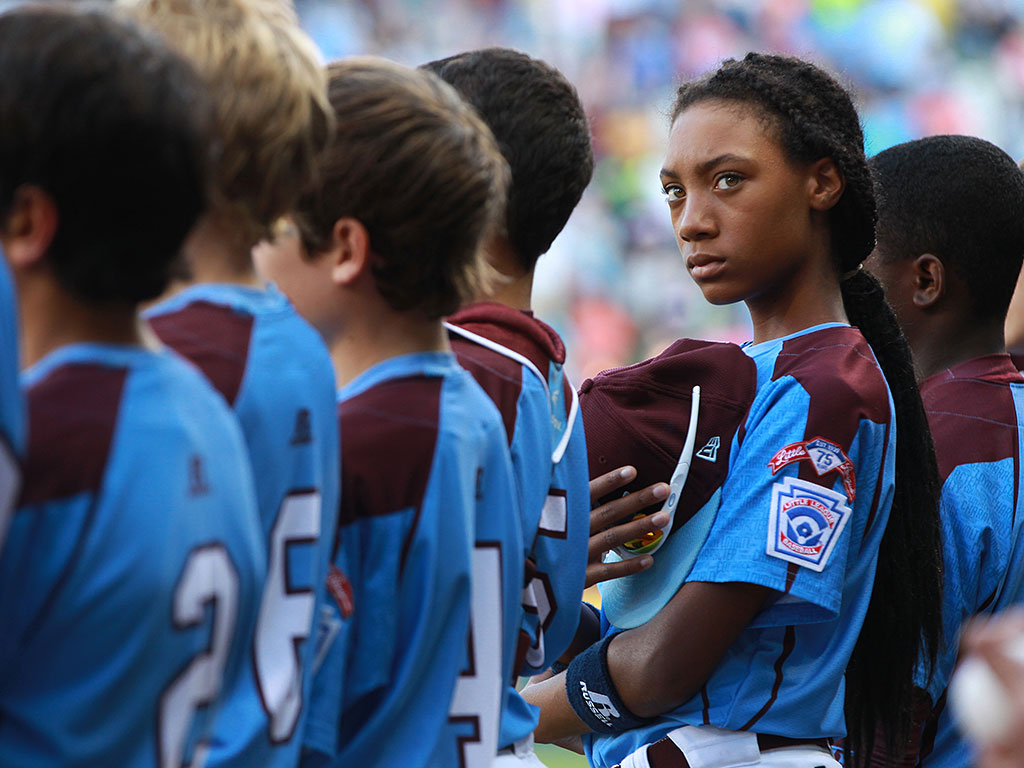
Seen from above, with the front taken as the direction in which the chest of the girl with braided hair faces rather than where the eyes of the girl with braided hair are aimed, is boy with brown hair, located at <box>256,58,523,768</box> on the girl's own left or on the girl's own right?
on the girl's own left

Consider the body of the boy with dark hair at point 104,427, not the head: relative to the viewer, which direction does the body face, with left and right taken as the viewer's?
facing away from the viewer and to the left of the viewer

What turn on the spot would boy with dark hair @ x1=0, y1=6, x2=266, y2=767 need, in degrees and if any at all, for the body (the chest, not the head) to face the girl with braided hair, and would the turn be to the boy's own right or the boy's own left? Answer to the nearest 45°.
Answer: approximately 90° to the boy's own right

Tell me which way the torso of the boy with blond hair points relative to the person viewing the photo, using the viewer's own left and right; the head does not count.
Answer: facing away from the viewer and to the left of the viewer

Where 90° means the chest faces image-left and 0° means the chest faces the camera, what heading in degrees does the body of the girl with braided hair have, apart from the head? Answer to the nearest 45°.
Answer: approximately 90°

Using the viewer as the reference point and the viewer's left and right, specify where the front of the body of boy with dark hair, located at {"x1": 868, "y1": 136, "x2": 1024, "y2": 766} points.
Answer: facing away from the viewer and to the left of the viewer

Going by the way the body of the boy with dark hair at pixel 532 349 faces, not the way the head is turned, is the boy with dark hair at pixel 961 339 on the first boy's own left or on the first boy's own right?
on the first boy's own right
